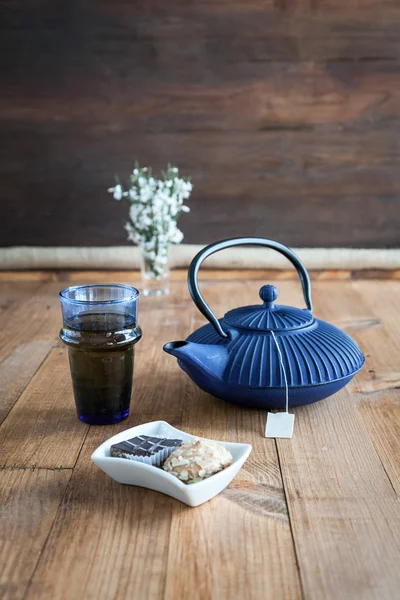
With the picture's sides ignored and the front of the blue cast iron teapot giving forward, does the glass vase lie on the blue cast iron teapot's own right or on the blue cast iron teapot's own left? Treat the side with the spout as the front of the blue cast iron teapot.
on the blue cast iron teapot's own right
